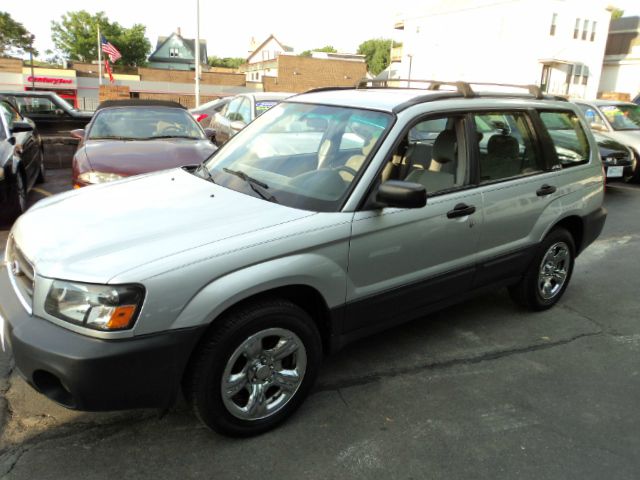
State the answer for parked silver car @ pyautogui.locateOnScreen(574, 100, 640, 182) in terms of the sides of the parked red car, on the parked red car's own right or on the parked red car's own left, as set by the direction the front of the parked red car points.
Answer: on the parked red car's own left

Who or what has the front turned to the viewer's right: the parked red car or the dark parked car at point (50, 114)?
the dark parked car

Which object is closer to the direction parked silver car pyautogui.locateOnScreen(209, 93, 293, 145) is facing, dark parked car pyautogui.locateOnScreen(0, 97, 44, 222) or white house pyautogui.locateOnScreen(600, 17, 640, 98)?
the dark parked car

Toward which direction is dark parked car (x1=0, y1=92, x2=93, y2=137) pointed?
to the viewer's right

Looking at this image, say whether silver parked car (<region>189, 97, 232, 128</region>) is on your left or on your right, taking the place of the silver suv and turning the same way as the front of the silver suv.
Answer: on your right
